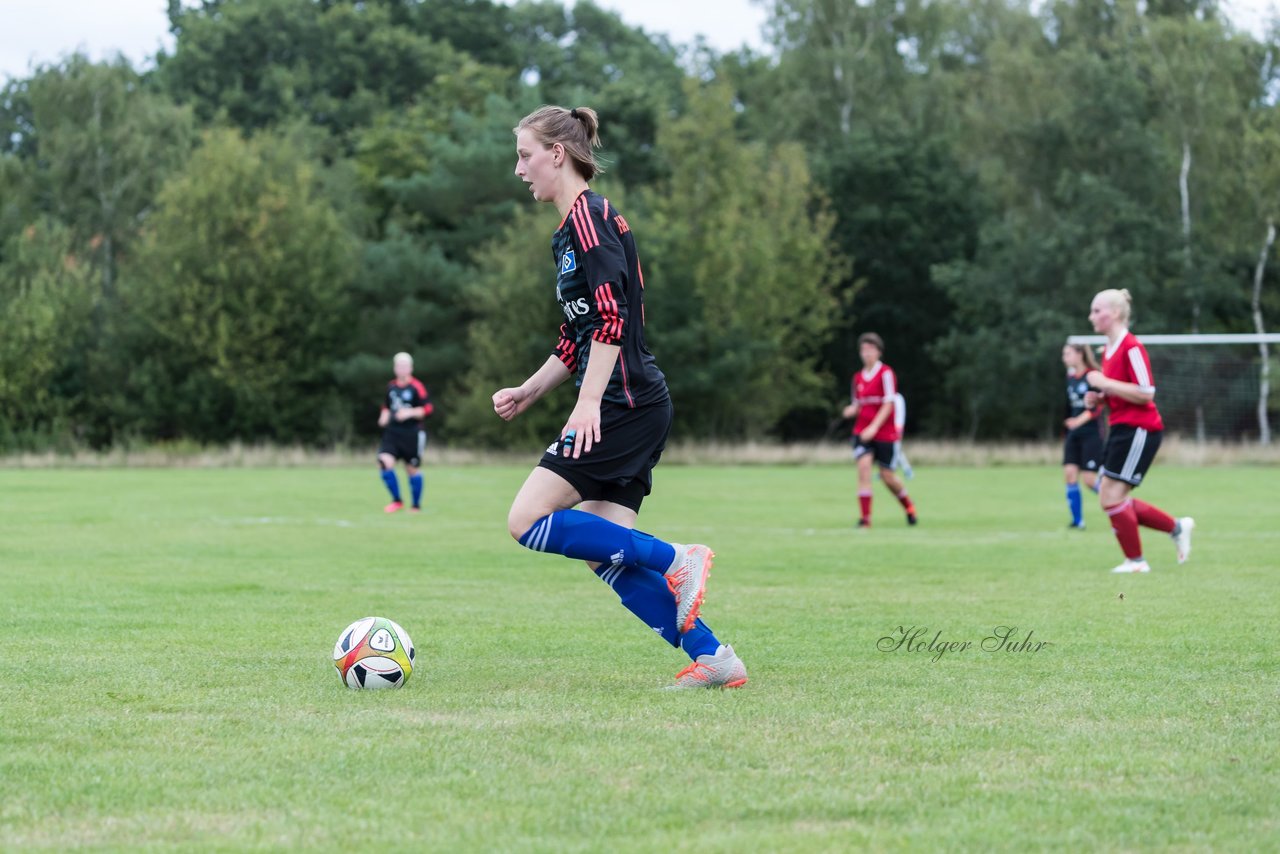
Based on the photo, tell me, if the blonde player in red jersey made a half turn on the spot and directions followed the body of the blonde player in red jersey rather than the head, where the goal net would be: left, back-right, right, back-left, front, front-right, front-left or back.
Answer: left

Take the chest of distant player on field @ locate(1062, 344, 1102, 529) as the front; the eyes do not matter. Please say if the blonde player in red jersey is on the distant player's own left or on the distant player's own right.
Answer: on the distant player's own left

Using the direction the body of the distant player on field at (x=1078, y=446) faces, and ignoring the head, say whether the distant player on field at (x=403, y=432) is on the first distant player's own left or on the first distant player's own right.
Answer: on the first distant player's own right

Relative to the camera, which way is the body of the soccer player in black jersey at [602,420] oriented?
to the viewer's left

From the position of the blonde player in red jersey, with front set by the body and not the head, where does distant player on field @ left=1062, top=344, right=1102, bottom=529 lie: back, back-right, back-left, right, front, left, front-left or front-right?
right

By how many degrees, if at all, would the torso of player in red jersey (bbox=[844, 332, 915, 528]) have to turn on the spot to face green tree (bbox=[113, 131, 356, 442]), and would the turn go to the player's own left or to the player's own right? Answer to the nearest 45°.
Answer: approximately 90° to the player's own right

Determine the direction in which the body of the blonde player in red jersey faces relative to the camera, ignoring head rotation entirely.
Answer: to the viewer's left

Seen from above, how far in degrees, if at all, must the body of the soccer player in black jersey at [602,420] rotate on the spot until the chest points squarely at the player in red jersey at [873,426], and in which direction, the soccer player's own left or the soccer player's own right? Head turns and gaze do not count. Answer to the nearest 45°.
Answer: approximately 90° to the soccer player's own right

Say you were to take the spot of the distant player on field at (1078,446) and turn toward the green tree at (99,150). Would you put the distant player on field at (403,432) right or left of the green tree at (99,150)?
left

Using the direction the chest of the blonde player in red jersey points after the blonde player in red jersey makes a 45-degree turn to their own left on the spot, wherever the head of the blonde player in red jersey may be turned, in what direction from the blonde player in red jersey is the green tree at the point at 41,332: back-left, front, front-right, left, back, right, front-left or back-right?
right

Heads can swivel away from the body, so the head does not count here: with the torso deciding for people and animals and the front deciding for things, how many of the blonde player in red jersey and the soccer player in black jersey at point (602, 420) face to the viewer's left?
2

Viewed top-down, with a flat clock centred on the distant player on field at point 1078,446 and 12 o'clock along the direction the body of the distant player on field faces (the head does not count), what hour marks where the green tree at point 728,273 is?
The green tree is roughly at 4 o'clock from the distant player on field.

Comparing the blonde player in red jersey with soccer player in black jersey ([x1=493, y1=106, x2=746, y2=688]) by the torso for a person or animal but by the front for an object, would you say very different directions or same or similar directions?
same or similar directions

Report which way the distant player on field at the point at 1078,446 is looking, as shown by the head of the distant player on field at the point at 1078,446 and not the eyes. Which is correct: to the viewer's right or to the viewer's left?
to the viewer's left

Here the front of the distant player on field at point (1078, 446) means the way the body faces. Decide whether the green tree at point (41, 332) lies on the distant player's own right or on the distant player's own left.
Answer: on the distant player's own right

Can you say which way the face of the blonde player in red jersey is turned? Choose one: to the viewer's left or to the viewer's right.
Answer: to the viewer's left

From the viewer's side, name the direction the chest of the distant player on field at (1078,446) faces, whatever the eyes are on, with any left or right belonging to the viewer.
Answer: facing the viewer and to the left of the viewer

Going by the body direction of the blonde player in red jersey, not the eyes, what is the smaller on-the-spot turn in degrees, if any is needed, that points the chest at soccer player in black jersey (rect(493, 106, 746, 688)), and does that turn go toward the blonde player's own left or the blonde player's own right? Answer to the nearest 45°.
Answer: approximately 90° to the blonde player's own left
